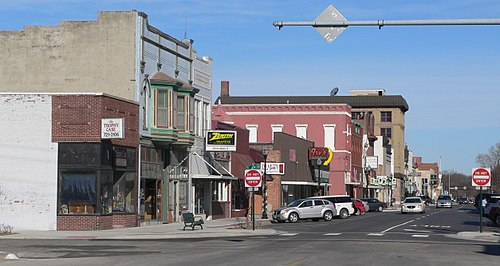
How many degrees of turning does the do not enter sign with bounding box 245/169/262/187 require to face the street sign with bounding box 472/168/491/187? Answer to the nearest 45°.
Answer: approximately 90° to its left

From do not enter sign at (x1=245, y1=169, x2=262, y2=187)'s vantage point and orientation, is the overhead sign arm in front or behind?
in front

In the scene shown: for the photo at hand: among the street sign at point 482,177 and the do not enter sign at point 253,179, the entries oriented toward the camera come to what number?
2

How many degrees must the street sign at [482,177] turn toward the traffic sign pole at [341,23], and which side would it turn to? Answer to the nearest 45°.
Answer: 0° — it already faces it

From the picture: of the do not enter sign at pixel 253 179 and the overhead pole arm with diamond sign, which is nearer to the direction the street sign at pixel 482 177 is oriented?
the overhead pole arm with diamond sign

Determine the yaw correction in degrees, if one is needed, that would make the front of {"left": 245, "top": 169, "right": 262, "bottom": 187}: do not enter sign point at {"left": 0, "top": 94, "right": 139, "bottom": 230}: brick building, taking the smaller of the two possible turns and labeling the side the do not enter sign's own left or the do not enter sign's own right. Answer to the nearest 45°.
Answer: approximately 90° to the do not enter sign's own right

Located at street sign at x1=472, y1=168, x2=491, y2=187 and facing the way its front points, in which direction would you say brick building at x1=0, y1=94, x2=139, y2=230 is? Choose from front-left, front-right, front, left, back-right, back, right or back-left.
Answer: right

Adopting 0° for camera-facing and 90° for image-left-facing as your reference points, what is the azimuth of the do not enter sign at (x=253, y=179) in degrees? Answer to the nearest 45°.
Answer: approximately 0°

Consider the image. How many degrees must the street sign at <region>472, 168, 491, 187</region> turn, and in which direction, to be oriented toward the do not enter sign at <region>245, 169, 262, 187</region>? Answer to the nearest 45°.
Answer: approximately 90° to its right

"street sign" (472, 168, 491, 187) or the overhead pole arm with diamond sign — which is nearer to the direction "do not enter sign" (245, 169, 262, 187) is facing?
the overhead pole arm with diamond sign
